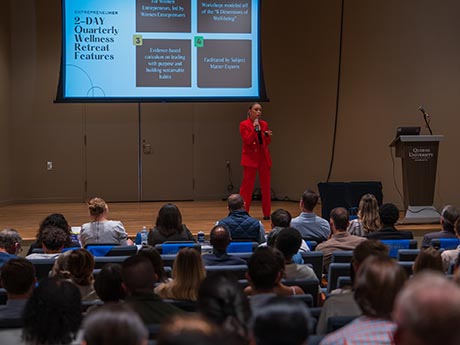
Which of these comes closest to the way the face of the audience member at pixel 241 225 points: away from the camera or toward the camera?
away from the camera

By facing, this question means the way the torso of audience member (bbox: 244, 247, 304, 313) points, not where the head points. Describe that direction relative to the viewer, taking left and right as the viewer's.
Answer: facing away from the viewer

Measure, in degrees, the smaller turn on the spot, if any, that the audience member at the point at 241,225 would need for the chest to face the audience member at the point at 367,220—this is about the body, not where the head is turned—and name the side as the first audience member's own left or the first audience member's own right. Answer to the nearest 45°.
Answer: approximately 90° to the first audience member's own right

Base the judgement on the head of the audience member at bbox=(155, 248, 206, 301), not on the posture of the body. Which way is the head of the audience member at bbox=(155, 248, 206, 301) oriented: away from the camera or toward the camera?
away from the camera

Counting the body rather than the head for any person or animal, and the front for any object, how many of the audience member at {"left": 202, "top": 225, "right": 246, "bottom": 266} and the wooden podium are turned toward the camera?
1

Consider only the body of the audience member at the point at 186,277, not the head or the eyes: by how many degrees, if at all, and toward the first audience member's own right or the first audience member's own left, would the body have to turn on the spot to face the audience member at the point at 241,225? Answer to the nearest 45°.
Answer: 0° — they already face them

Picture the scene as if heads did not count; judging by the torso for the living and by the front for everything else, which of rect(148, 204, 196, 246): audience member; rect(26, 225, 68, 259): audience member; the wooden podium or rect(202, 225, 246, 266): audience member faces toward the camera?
the wooden podium

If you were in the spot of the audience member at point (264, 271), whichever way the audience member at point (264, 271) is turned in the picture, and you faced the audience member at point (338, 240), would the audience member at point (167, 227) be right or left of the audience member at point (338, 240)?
left

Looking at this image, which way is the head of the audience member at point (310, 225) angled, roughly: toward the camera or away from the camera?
away from the camera

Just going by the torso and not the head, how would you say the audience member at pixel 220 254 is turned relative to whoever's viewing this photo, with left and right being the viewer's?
facing away from the viewer

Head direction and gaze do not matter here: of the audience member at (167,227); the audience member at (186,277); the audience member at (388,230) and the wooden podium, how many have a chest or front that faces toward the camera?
1

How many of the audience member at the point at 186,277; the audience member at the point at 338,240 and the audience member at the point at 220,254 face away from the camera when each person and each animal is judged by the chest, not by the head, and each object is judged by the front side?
3

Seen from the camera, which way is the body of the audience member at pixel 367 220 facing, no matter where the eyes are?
away from the camera

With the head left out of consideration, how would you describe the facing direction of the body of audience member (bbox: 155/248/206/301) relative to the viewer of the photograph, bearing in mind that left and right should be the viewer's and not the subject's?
facing away from the viewer

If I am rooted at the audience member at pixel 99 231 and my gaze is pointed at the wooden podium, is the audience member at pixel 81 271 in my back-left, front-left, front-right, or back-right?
back-right

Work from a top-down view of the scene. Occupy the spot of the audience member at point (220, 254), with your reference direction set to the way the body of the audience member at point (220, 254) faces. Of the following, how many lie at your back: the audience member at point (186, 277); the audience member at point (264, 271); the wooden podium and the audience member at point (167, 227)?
2

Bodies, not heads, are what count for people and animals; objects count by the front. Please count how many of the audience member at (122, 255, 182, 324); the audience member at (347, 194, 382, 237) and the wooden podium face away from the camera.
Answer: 2
